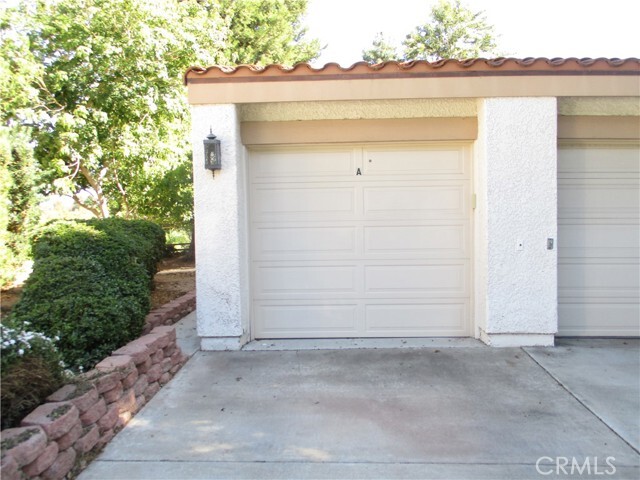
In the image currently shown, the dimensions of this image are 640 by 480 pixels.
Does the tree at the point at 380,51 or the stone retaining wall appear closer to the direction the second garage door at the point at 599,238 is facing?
the stone retaining wall

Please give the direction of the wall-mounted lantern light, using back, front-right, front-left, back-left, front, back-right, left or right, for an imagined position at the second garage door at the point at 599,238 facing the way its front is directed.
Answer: front-right

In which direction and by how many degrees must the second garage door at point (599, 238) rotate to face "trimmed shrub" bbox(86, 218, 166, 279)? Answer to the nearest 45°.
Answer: approximately 90° to its right

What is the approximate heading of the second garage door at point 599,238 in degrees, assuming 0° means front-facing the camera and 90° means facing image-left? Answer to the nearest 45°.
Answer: approximately 0°

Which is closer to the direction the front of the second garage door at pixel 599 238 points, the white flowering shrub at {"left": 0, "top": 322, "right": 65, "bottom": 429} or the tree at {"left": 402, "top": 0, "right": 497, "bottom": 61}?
the white flowering shrub

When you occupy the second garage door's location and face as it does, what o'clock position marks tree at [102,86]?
The tree is roughly at 3 o'clock from the second garage door.

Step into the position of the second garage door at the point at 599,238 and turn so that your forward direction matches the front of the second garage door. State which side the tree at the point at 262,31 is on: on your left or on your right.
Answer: on your right

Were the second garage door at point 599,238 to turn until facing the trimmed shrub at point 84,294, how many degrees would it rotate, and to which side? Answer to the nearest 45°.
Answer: approximately 45° to its right

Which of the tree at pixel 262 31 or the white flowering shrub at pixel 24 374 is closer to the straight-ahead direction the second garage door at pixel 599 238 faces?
the white flowering shrub

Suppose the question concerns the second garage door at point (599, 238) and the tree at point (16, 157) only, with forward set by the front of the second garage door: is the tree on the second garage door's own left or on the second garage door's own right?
on the second garage door's own right

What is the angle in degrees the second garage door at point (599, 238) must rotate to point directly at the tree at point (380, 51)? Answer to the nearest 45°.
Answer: approximately 135° to its right
